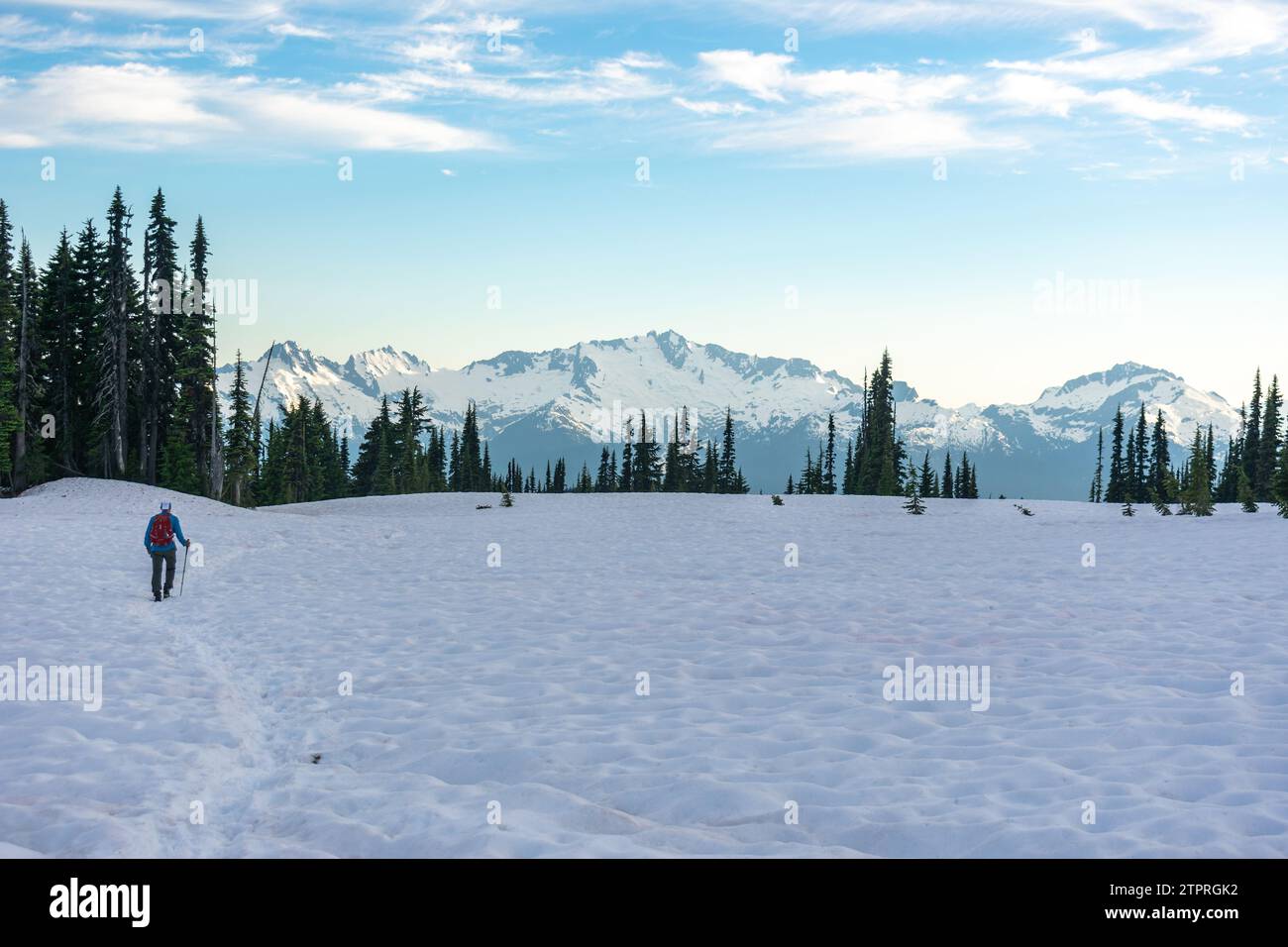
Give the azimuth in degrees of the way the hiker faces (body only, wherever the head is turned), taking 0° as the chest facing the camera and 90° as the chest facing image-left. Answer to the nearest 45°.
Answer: approximately 180°
